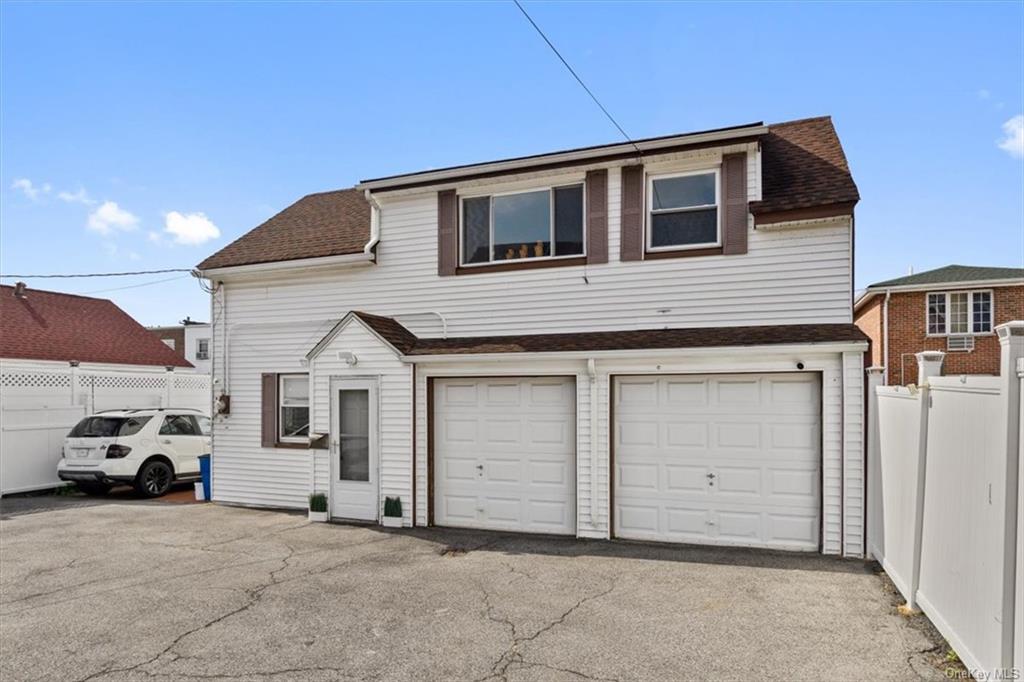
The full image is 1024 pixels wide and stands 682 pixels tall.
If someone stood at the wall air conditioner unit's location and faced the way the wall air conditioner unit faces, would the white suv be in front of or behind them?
in front

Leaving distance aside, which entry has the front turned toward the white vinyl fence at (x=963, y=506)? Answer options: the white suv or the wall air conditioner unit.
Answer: the wall air conditioner unit

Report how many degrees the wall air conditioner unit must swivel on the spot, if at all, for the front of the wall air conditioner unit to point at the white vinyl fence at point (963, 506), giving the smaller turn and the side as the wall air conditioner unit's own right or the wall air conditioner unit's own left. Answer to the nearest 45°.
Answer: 0° — it already faces it

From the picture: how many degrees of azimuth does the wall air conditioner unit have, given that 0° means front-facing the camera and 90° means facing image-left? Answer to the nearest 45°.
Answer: approximately 0°

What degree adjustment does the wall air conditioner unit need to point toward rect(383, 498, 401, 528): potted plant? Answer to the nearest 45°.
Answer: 0° — it already faces it

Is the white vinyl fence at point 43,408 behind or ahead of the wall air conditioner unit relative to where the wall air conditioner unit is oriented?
ahead

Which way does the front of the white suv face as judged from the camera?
facing away from the viewer and to the right of the viewer

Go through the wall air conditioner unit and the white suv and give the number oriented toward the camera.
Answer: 1

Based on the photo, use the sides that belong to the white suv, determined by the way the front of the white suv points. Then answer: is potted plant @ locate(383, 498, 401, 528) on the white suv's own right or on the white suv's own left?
on the white suv's own right

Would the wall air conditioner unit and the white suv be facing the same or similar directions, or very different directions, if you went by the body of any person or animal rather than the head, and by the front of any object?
very different directions
